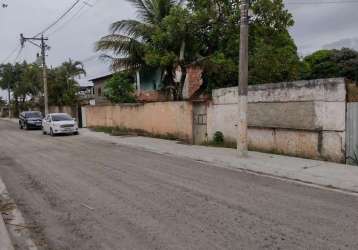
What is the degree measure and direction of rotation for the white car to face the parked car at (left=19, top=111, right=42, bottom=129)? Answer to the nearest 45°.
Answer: approximately 135° to its left

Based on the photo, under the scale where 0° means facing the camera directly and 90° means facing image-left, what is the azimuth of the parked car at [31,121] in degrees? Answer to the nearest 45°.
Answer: approximately 315°

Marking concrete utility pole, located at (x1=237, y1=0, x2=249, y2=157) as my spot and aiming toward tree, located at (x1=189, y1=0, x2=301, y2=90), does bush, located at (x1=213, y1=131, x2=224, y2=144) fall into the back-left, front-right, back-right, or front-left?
front-left

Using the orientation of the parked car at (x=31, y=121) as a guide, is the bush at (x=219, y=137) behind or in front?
in front

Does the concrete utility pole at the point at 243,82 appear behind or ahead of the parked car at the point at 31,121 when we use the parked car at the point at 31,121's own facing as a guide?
ahead

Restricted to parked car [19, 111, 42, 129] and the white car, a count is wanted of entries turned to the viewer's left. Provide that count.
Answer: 0

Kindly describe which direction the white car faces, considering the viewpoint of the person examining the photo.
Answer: facing the viewer and to the right of the viewer

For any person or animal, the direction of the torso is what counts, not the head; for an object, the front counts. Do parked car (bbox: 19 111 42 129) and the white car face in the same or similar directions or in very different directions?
same or similar directions
